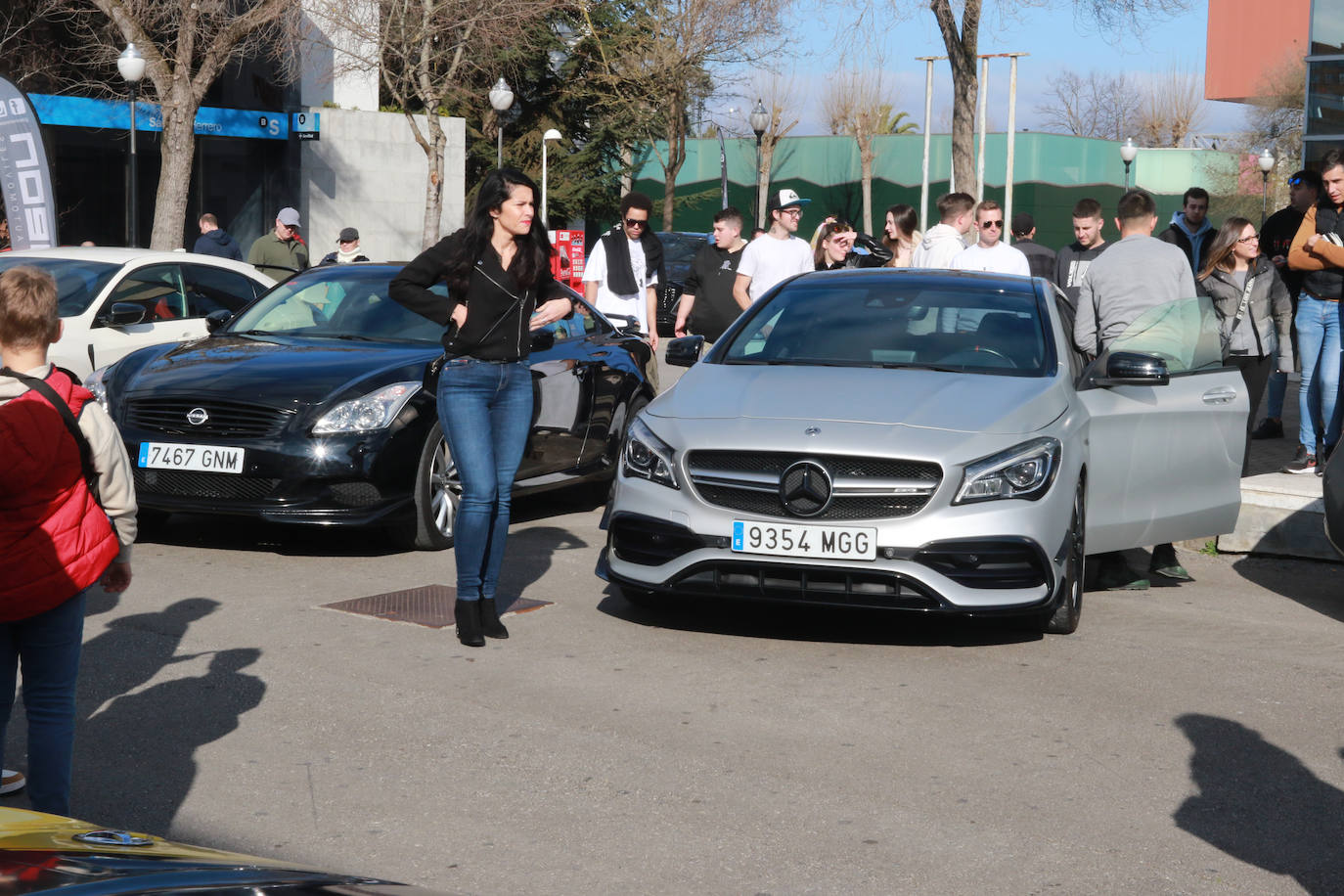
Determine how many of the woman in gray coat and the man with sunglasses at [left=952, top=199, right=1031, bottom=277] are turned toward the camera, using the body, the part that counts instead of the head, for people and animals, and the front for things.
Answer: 2

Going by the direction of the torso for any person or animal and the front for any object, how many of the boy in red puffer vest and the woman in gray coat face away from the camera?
1

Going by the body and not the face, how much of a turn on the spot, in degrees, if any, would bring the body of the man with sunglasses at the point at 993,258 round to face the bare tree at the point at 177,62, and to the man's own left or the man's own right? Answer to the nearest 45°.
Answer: approximately 135° to the man's own right

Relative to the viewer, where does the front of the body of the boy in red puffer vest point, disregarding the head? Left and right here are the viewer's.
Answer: facing away from the viewer

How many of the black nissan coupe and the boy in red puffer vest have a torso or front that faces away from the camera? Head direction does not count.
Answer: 1

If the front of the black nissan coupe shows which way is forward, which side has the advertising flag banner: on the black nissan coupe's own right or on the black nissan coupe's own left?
on the black nissan coupe's own right

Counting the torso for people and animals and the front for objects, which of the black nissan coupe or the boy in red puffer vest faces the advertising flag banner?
the boy in red puffer vest

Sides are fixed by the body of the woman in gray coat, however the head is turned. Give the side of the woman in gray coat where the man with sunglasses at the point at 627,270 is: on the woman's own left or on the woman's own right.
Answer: on the woman's own right
